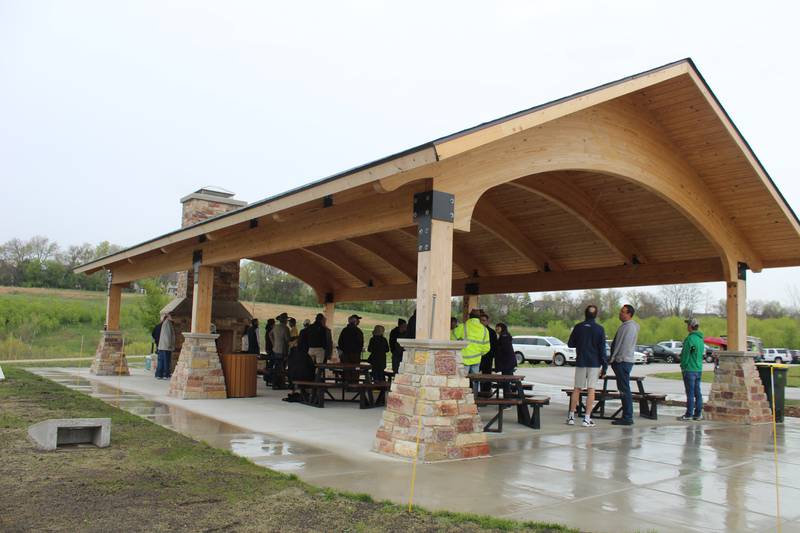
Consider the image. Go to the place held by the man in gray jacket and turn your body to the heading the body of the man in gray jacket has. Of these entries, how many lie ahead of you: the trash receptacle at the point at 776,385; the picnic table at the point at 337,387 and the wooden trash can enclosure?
2

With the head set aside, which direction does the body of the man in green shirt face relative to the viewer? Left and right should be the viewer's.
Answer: facing to the left of the viewer

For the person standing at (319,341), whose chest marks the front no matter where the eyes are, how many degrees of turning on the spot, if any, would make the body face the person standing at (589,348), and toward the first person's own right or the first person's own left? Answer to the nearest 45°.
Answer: approximately 135° to the first person's own right

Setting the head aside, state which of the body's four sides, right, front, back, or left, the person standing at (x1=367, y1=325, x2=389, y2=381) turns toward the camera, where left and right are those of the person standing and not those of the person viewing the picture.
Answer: back

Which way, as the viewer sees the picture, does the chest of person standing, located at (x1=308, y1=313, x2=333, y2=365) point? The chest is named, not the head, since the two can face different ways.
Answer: away from the camera

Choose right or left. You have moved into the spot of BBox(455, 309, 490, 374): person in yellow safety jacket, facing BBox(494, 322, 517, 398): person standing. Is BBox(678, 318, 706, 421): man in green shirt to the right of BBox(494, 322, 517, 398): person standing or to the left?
right

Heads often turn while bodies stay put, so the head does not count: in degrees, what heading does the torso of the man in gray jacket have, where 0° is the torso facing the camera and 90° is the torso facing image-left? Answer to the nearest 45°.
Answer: approximately 90°

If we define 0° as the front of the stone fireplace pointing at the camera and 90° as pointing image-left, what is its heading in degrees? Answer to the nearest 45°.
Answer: approximately 315°

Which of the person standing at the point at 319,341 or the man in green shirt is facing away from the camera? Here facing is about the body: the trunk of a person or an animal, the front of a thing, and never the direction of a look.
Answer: the person standing
